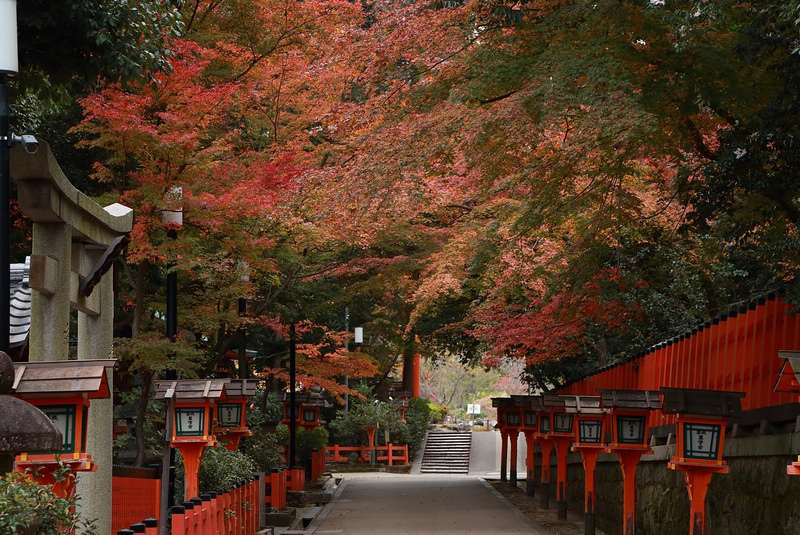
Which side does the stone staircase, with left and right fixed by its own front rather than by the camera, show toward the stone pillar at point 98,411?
front

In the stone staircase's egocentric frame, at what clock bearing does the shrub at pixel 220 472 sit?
The shrub is roughly at 12 o'clock from the stone staircase.

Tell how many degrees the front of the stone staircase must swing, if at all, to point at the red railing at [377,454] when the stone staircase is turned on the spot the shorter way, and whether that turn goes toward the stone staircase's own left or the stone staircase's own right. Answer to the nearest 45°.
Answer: approximately 45° to the stone staircase's own right

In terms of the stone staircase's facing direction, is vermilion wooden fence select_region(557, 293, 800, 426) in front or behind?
in front

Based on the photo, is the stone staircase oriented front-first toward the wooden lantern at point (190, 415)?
yes

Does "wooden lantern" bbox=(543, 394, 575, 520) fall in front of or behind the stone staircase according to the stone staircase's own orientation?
in front

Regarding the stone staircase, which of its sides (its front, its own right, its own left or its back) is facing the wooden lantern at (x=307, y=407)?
front

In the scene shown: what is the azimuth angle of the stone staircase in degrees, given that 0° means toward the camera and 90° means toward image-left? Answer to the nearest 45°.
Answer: approximately 0°
